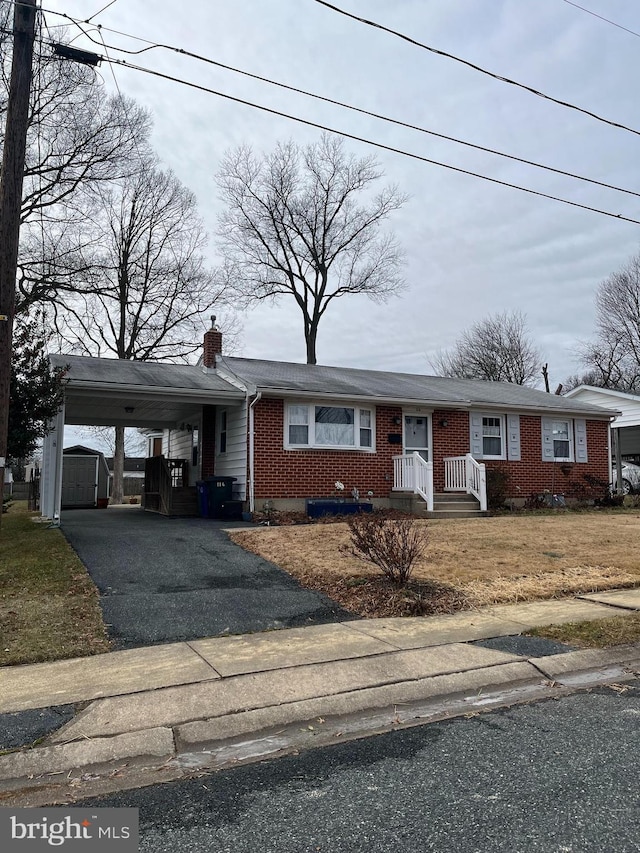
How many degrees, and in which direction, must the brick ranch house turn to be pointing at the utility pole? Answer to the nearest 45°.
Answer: approximately 90° to its right

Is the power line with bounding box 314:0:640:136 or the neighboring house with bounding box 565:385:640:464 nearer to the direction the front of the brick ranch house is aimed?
the power line

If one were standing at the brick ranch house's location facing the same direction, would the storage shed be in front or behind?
behind

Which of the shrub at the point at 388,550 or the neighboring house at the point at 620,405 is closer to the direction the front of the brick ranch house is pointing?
the shrub

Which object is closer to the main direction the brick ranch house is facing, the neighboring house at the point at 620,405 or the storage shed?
the neighboring house

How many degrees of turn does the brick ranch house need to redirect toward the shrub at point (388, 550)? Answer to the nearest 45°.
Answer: approximately 45° to its right

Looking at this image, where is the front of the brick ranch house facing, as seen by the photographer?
facing the viewer and to the right of the viewer

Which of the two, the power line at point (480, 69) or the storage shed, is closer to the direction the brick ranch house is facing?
the power line

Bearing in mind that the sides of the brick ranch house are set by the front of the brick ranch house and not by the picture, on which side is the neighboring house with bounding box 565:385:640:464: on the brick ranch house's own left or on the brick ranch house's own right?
on the brick ranch house's own left

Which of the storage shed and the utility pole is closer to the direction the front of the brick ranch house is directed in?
the utility pole

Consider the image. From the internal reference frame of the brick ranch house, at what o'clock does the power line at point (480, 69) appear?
The power line is roughly at 1 o'clock from the brick ranch house.

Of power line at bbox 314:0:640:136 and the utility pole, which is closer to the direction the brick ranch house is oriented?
the power line
